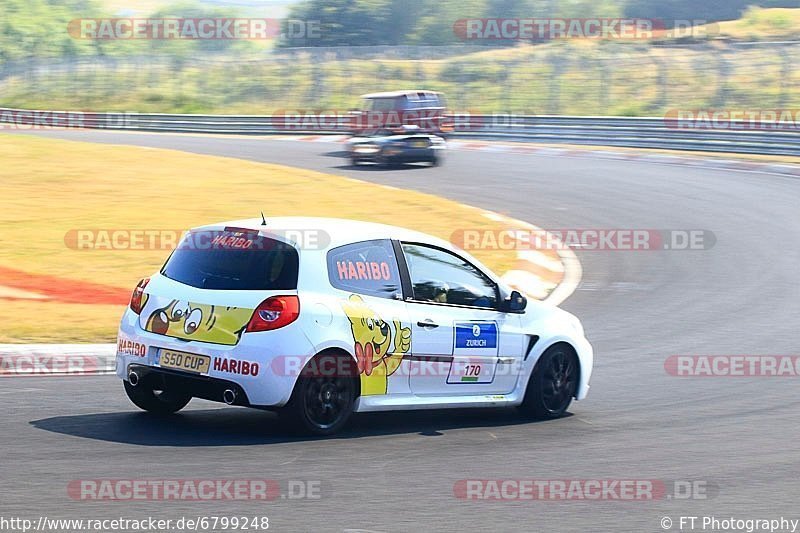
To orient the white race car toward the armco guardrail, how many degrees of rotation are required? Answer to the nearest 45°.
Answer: approximately 45° to its left

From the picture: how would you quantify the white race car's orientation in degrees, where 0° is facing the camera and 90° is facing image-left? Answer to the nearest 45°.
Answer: approximately 225°
